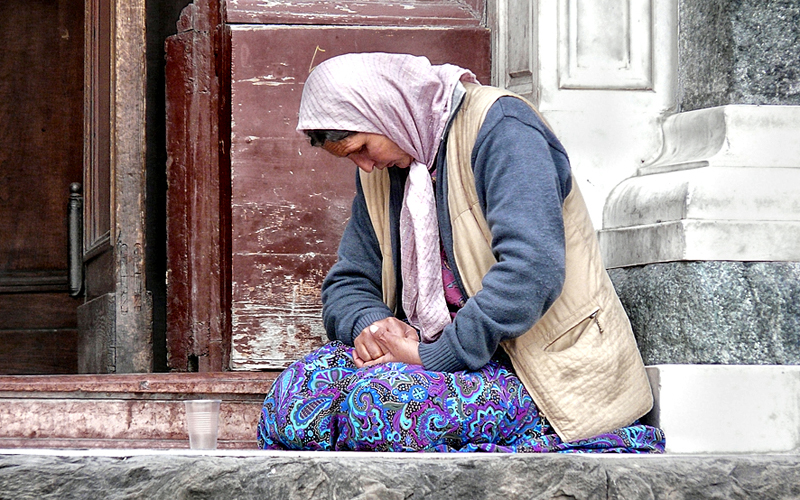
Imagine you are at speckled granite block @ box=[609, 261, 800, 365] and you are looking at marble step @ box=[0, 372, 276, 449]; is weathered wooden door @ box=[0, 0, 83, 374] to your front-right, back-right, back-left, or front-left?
front-right

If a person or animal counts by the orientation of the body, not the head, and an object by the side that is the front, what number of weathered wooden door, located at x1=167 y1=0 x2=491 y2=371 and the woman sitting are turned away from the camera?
0

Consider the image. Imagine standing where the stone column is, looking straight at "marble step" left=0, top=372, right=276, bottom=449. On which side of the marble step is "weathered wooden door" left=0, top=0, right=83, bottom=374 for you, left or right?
right

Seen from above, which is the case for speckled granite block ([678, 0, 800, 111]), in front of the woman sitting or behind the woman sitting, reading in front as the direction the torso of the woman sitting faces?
behind

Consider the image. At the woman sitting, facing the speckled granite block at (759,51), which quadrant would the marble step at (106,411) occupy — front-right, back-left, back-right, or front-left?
back-left

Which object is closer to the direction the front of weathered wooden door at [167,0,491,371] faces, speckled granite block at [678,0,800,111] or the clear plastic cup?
the clear plastic cup

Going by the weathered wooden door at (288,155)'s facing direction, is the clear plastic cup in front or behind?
in front

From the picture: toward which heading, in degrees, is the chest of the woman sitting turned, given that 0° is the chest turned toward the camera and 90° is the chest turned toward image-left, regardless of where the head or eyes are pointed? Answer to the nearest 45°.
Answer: approximately 45°

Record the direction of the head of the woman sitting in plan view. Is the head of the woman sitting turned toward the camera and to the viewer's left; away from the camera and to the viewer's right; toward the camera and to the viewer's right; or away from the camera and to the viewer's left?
toward the camera and to the viewer's left

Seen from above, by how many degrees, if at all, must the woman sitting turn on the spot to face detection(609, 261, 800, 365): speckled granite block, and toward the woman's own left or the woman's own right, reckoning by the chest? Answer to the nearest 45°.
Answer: approximately 135° to the woman's own left

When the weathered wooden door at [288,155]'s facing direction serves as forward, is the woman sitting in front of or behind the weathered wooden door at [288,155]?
in front

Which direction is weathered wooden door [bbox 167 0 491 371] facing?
toward the camera
